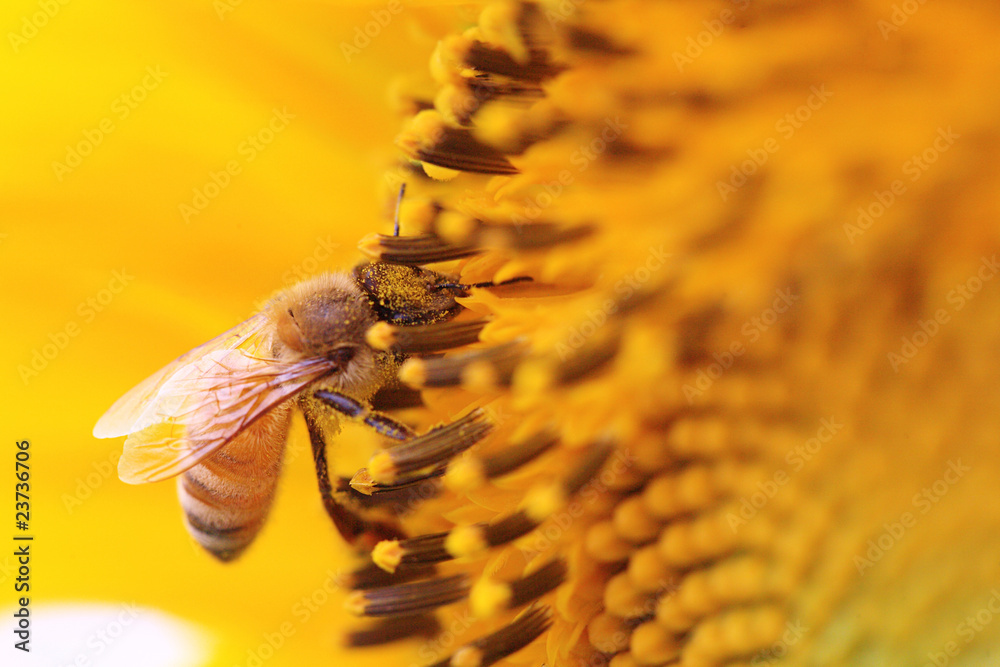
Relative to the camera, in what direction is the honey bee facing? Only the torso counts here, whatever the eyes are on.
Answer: to the viewer's right
